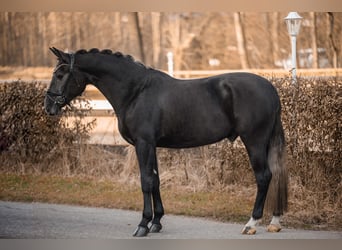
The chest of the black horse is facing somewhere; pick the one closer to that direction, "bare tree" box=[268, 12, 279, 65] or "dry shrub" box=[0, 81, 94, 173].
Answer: the dry shrub

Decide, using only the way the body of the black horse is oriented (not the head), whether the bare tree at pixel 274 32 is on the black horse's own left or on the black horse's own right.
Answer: on the black horse's own right

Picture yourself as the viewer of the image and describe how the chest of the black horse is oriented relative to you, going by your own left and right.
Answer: facing to the left of the viewer

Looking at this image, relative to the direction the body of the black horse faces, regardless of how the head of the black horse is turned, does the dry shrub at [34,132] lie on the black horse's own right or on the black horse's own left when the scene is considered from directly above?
on the black horse's own right
